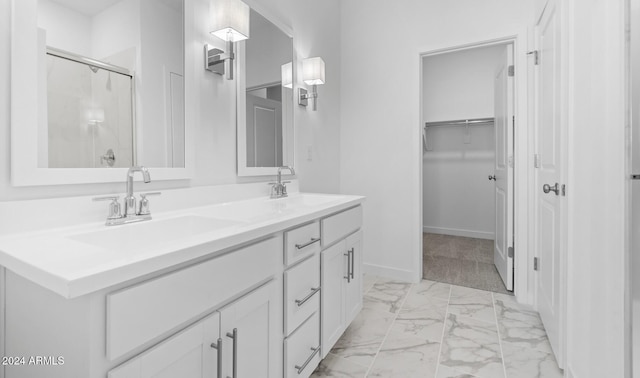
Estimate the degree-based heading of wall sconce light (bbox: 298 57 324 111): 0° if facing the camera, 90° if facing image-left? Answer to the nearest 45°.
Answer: approximately 315°

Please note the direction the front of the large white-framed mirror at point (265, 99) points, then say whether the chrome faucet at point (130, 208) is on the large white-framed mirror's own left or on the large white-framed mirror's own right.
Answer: on the large white-framed mirror's own right

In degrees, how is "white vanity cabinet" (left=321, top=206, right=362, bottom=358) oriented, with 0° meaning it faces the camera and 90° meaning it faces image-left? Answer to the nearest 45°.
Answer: approximately 315°

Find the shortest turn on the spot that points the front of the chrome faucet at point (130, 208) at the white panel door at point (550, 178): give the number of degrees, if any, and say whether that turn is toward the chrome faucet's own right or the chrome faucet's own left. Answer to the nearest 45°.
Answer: approximately 45° to the chrome faucet's own left

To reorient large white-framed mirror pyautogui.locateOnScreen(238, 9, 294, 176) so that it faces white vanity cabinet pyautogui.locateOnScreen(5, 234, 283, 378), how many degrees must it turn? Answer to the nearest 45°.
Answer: approximately 45° to its right

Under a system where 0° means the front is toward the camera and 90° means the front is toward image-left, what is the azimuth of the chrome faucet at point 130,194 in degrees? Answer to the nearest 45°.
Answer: approximately 315°

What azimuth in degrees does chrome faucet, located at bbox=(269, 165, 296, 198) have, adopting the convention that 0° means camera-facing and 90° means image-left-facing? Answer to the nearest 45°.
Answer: approximately 315°
